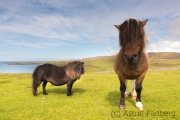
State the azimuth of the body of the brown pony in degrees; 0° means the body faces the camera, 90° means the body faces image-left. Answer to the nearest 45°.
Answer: approximately 0°

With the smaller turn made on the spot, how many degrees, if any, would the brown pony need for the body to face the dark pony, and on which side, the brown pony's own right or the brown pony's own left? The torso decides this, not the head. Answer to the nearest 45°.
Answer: approximately 135° to the brown pony's own right

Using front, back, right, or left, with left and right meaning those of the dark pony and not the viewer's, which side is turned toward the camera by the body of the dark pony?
right

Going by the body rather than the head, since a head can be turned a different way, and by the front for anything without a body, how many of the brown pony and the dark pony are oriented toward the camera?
1

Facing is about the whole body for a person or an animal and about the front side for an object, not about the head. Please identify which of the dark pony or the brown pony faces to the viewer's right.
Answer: the dark pony

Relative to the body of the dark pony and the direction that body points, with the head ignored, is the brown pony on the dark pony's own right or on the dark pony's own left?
on the dark pony's own right
